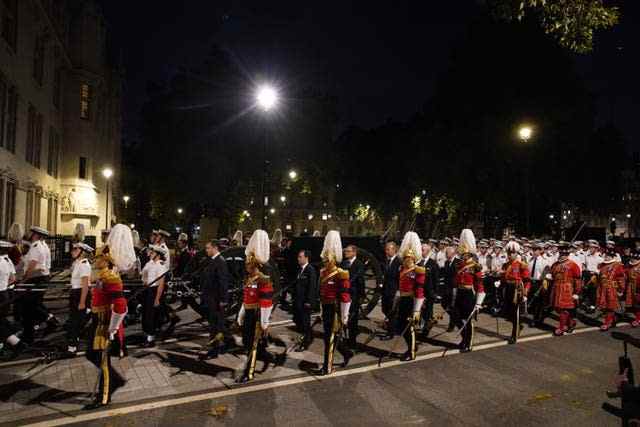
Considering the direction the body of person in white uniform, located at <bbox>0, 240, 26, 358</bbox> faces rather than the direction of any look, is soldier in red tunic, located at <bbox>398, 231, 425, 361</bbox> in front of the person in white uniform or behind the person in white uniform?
behind

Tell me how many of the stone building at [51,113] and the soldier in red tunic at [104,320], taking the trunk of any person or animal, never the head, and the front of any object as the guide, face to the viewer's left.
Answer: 1

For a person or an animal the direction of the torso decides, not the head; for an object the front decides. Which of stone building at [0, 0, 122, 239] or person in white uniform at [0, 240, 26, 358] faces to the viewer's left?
the person in white uniform

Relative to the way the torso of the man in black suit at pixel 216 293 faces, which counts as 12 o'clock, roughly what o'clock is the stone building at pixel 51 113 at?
The stone building is roughly at 2 o'clock from the man in black suit.

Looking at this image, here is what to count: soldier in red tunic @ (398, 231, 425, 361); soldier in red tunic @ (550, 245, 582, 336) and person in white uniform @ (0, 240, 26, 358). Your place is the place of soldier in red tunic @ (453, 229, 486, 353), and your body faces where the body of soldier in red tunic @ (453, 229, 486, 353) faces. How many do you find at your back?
1

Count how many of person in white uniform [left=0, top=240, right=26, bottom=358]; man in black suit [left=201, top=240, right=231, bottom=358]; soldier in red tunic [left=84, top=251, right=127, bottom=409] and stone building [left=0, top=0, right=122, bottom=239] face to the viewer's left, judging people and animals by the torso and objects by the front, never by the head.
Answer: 3

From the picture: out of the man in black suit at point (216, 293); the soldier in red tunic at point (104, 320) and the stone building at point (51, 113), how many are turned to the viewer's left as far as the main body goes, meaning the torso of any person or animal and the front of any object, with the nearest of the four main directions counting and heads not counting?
2

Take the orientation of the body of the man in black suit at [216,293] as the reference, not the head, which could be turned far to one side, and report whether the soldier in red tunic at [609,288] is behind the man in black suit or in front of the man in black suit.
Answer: behind

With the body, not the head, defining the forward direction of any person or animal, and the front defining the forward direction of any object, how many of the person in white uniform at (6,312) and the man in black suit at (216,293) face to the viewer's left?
2

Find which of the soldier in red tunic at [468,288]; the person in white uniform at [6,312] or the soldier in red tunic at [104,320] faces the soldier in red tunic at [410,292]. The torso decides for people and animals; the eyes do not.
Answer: the soldier in red tunic at [468,288]

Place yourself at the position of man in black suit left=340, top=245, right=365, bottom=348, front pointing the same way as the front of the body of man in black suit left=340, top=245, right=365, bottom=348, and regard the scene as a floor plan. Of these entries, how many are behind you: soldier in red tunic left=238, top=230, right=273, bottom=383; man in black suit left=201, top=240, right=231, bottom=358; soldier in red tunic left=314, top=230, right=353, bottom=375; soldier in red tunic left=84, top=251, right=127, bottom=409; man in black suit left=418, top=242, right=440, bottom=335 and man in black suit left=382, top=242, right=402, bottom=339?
2

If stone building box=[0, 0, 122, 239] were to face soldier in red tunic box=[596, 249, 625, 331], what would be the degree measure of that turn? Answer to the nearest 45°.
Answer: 0° — it already faces them

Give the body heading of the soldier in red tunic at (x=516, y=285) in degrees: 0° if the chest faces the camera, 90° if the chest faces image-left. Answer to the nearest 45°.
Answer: approximately 45°

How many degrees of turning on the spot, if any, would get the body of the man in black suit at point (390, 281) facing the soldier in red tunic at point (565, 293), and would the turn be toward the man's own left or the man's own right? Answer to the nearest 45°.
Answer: approximately 135° to the man's own left

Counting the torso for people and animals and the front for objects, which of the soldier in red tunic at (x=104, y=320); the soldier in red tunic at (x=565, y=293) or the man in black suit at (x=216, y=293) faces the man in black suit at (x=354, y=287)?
the soldier in red tunic at (x=565, y=293)

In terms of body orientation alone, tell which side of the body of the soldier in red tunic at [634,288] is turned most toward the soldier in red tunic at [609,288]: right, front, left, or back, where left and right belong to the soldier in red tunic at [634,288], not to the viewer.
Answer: front

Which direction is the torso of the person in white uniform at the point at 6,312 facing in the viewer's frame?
to the viewer's left

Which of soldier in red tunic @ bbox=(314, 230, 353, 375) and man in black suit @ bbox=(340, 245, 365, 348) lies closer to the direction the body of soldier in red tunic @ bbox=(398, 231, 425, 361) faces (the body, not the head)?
the soldier in red tunic

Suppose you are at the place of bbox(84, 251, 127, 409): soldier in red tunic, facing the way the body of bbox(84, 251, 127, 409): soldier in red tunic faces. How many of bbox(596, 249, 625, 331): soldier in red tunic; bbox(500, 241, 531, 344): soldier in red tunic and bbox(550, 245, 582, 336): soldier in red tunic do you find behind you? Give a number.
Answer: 3
